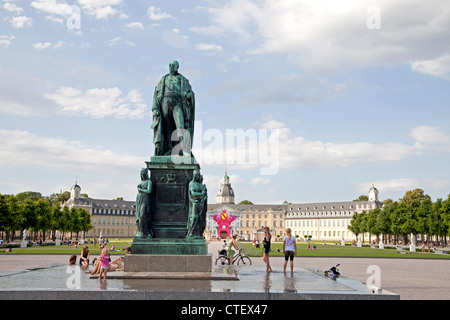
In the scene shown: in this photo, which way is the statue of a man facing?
toward the camera

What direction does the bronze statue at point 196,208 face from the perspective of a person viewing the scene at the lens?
facing the viewer and to the right of the viewer

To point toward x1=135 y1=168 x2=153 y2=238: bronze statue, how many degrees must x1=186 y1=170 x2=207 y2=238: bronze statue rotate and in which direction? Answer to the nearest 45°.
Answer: approximately 135° to its right

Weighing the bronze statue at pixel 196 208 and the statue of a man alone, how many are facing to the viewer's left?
0

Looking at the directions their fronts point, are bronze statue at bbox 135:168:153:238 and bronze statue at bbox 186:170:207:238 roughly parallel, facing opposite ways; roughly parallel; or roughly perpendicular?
roughly perpendicular
